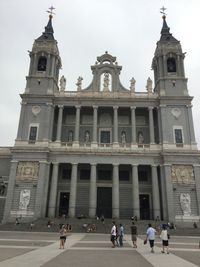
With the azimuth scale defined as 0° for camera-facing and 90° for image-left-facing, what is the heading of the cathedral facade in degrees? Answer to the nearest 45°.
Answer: approximately 0°
